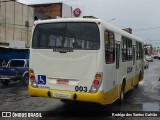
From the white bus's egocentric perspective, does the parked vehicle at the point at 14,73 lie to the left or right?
on its left

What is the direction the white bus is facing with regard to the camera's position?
facing away from the viewer and to the right of the viewer

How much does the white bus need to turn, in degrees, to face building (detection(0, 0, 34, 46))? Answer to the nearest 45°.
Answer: approximately 45° to its left
